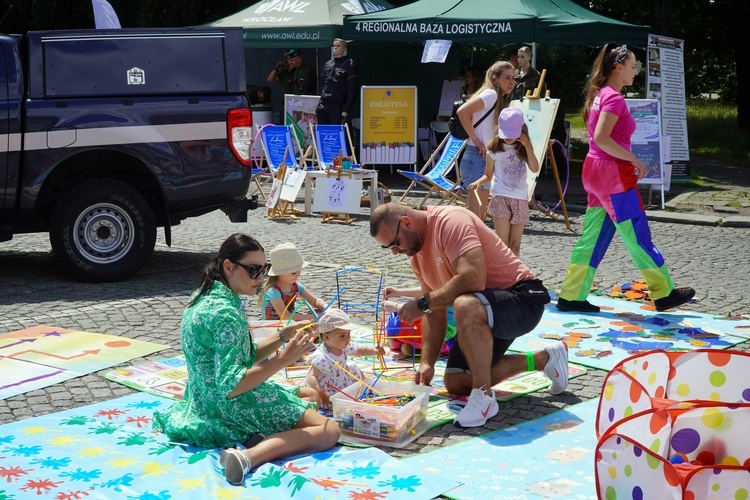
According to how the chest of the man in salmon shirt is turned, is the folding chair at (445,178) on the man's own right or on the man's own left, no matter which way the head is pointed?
on the man's own right

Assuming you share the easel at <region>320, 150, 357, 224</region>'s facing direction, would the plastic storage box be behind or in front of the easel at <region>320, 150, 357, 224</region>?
in front

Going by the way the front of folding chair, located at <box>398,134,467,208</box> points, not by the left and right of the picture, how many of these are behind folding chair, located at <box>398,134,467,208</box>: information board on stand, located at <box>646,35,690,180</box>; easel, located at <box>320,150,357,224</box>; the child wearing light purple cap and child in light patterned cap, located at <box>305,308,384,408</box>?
1

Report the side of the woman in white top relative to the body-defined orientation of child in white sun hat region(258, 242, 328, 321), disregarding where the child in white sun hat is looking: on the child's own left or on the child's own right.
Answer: on the child's own left

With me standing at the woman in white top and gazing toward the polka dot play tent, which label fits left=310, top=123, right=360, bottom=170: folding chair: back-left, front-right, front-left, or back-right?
back-right

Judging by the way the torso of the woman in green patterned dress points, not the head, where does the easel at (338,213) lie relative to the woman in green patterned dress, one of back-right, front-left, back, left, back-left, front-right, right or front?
left

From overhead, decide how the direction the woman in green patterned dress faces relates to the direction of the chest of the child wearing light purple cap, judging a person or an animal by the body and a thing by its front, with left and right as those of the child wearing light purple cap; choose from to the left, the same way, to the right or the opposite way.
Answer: to the left

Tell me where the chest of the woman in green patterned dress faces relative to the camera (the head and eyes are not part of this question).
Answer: to the viewer's right

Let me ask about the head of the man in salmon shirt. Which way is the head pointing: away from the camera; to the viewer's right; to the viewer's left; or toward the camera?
to the viewer's left

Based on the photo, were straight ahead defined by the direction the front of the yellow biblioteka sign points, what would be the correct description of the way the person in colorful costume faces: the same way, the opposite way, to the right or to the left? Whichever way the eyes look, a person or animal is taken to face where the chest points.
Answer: to the left

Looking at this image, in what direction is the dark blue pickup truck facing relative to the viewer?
to the viewer's left

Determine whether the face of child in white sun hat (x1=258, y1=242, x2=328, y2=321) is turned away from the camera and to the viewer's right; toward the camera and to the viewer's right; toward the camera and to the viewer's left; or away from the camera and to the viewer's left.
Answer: toward the camera and to the viewer's right

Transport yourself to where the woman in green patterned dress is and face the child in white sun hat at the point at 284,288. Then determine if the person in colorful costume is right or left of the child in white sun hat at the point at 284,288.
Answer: right
